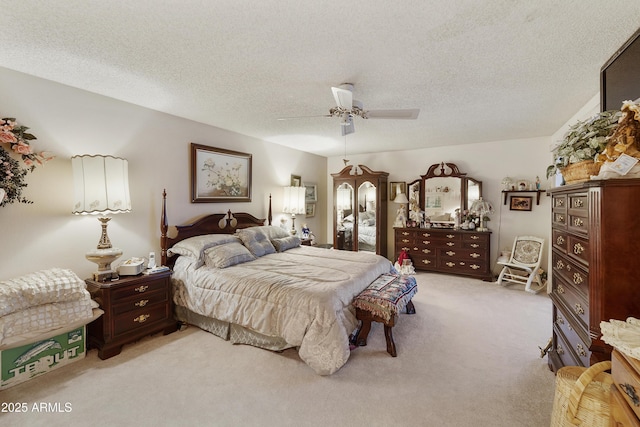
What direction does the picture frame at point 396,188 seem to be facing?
toward the camera

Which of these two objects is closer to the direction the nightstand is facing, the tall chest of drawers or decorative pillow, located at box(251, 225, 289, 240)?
the tall chest of drawers

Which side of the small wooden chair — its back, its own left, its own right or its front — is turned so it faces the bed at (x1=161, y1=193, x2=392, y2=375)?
front

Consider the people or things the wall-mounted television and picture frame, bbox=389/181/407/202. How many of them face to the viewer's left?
1

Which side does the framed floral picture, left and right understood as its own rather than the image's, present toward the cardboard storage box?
right

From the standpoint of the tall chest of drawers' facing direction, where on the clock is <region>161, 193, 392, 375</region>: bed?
The bed is roughly at 1 o'clock from the tall chest of drawers.

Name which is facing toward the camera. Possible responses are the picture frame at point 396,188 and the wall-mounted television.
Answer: the picture frame

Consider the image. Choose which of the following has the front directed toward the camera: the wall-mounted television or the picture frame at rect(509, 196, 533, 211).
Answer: the picture frame

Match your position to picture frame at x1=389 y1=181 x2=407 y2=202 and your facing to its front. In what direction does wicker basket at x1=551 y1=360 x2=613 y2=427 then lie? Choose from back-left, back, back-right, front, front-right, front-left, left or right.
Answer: front

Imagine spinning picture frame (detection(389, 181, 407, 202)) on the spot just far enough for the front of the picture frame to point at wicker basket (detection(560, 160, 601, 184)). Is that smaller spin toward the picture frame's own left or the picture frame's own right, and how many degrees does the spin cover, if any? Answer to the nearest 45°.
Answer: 0° — it already faces it

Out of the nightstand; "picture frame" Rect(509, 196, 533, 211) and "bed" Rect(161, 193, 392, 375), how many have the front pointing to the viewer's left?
0

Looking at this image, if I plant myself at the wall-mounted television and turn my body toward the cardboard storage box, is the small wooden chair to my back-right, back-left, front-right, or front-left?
back-right

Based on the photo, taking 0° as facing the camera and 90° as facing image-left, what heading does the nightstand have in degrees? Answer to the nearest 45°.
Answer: approximately 315°

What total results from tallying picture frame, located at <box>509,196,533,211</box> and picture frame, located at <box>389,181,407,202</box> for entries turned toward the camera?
2

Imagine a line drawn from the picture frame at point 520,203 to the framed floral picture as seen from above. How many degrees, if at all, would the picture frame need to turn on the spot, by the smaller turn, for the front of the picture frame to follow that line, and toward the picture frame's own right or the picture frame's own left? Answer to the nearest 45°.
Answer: approximately 45° to the picture frame's own right

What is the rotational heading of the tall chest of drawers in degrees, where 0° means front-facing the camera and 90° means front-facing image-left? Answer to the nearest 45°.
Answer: approximately 45°

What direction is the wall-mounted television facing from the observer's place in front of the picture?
facing to the left of the viewer
